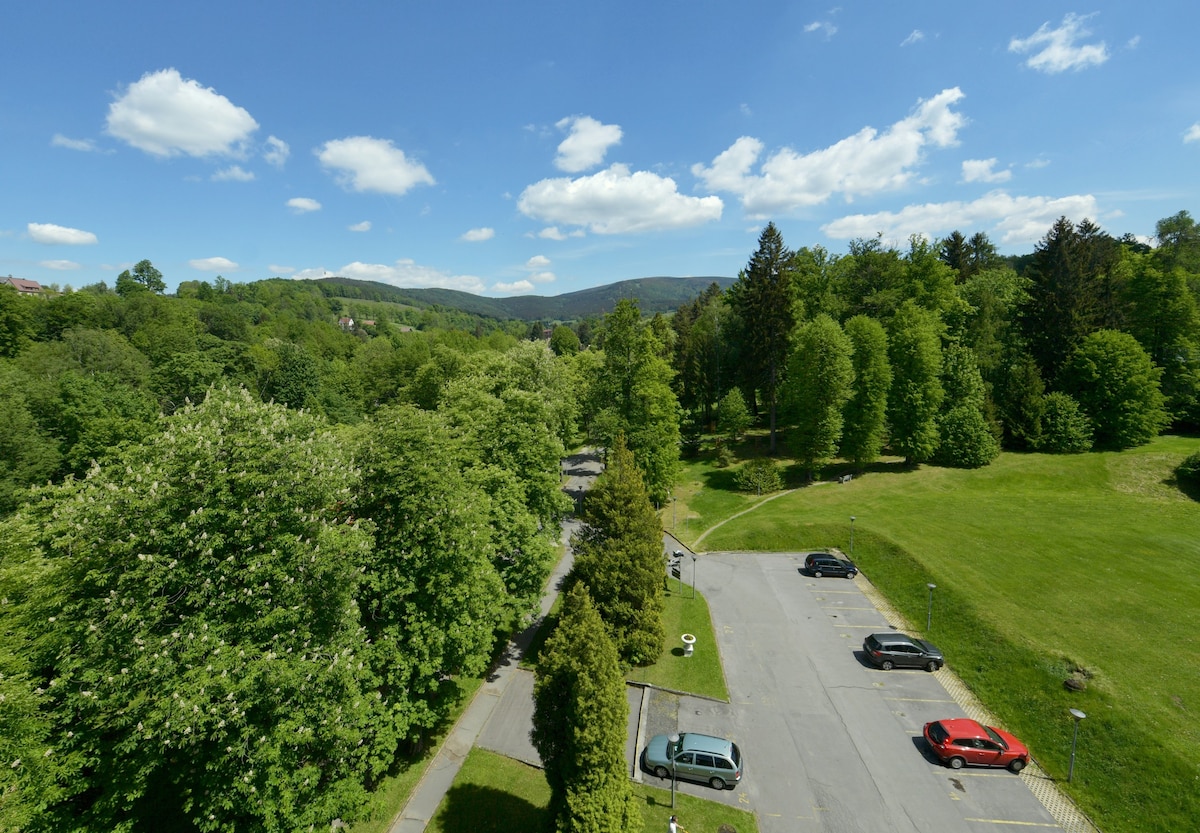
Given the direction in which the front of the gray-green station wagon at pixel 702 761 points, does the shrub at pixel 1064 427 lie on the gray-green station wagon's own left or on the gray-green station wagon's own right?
on the gray-green station wagon's own right

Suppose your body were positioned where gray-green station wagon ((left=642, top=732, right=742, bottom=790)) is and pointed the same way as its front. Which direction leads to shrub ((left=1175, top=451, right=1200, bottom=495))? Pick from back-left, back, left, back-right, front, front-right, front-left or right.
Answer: back-right

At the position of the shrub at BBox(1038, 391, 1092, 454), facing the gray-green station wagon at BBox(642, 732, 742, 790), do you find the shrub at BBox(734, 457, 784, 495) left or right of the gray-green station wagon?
right

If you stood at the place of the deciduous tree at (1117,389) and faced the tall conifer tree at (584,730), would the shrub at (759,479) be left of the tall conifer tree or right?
right

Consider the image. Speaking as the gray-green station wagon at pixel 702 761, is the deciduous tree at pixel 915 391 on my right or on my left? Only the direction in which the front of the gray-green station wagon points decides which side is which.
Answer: on my right

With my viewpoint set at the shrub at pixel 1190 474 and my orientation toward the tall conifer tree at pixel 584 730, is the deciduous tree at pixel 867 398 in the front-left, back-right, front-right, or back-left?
front-right

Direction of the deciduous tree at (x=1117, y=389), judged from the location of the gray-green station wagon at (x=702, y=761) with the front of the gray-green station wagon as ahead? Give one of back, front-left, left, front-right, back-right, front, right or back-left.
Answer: back-right

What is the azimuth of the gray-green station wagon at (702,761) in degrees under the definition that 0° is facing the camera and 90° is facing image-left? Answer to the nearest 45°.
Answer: approximately 90°

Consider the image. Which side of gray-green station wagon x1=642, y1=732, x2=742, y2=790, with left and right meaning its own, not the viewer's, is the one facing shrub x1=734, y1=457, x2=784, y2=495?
right

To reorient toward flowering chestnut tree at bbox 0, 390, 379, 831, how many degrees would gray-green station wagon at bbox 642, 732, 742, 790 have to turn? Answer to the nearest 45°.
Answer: approximately 45° to its left

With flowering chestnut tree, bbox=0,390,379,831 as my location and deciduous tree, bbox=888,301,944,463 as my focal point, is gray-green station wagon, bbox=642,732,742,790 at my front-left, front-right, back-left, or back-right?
front-right
